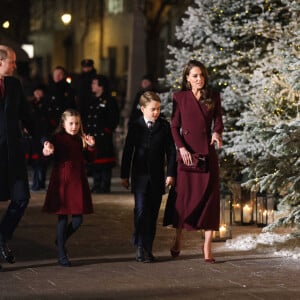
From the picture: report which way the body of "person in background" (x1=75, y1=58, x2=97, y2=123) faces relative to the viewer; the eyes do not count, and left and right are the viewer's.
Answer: facing the viewer

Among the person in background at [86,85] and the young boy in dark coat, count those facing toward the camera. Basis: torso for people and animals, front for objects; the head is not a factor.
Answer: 2

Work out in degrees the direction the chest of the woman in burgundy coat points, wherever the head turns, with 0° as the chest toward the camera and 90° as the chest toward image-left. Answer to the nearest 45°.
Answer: approximately 315°

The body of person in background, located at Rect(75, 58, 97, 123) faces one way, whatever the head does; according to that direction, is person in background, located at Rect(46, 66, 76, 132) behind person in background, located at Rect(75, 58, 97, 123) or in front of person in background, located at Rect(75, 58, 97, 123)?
in front

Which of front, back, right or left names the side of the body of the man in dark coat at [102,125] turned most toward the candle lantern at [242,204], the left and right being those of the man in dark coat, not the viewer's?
left

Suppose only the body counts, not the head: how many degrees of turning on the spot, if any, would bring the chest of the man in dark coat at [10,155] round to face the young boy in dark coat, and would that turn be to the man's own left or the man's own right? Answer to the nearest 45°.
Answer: approximately 45° to the man's own left

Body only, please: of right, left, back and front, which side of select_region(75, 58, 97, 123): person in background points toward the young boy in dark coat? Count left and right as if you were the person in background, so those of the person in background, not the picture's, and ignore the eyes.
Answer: front

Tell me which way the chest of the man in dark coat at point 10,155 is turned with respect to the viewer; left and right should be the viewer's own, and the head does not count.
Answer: facing the viewer and to the right of the viewer

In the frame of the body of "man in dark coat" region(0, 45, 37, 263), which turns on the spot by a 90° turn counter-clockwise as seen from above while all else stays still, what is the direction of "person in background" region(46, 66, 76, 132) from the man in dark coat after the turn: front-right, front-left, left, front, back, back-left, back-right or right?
front-left

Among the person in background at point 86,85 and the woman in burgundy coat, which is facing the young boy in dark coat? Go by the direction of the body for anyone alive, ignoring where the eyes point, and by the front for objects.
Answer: the person in background

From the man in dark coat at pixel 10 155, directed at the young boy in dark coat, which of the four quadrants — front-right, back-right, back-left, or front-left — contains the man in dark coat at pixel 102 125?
front-left

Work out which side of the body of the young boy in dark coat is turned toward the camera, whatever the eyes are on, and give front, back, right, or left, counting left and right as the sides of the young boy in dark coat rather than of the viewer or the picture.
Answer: front

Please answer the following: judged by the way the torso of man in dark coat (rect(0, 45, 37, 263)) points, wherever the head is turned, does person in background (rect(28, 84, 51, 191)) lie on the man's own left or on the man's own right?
on the man's own left
